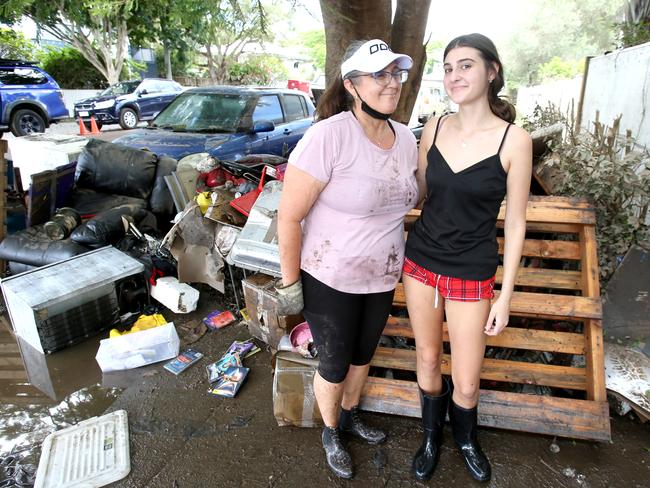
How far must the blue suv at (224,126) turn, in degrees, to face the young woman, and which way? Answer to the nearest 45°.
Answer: approximately 45° to its left

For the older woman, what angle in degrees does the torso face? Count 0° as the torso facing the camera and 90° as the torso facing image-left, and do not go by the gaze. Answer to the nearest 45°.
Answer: approximately 315°

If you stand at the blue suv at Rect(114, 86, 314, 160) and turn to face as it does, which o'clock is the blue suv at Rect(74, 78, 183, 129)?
the blue suv at Rect(74, 78, 183, 129) is roughly at 4 o'clock from the blue suv at Rect(114, 86, 314, 160).

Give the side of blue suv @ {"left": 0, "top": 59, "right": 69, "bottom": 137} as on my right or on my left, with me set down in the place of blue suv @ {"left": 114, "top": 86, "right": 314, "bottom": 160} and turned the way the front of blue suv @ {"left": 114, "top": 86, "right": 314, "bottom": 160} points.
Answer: on my right
